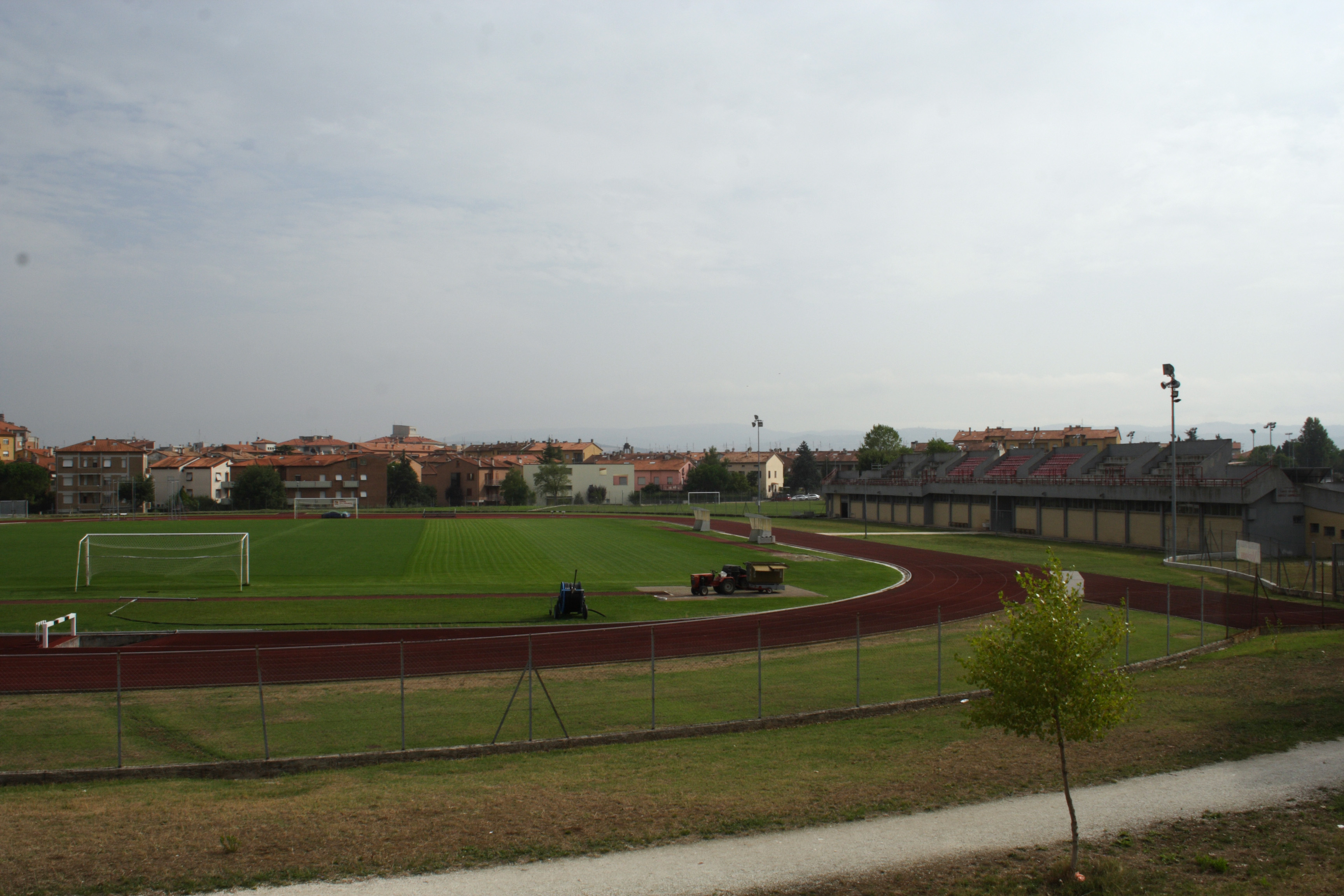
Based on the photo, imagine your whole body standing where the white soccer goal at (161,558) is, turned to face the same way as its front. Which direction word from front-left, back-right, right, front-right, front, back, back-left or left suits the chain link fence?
back

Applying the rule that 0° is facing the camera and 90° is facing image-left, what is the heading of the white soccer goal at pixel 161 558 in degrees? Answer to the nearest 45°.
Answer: approximately 180°

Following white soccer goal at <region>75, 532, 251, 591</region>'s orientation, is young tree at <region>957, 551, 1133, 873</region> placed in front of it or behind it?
behind

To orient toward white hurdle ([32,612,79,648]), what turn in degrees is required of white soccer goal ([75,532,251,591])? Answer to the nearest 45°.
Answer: approximately 180°

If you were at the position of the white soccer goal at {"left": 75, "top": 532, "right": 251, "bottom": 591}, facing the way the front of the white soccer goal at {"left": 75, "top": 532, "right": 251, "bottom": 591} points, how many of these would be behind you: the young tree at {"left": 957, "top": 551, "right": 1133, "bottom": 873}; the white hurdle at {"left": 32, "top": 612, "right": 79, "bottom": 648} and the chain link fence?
3

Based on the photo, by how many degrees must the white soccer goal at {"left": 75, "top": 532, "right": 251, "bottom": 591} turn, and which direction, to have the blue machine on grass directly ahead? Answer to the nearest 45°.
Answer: approximately 135° to its right
